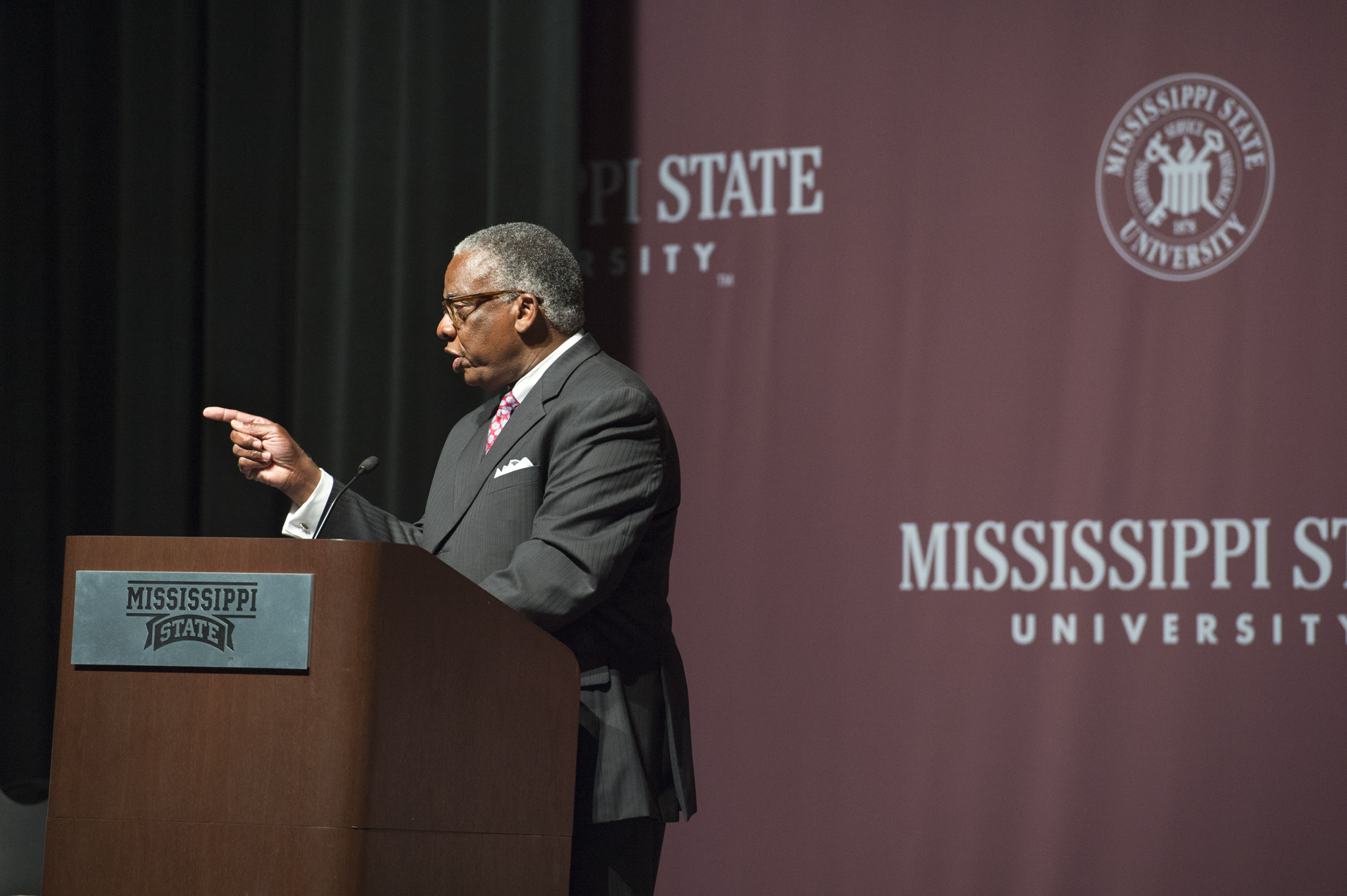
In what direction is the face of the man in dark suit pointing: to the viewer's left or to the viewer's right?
to the viewer's left

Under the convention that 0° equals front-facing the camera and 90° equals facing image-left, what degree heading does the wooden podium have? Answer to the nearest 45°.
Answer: approximately 45°

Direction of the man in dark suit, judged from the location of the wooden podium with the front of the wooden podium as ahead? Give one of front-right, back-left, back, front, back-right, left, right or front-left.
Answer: back
